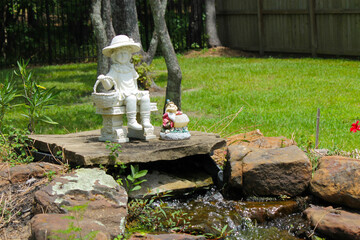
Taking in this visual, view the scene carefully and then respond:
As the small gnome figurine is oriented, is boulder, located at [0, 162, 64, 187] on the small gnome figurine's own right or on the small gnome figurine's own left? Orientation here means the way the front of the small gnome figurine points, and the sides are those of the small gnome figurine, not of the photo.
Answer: on the small gnome figurine's own right

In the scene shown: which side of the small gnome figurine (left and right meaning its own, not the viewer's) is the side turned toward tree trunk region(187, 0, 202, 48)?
back

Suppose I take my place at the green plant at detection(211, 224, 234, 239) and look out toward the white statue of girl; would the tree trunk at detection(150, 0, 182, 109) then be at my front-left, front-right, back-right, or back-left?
front-right

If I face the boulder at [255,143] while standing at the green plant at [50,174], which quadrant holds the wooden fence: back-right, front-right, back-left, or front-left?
front-left

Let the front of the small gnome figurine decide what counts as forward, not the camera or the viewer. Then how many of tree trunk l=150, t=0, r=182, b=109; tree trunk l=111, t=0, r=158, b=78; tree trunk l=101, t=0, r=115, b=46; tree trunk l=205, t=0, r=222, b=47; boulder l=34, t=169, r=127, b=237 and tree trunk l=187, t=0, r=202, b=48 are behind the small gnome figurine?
5

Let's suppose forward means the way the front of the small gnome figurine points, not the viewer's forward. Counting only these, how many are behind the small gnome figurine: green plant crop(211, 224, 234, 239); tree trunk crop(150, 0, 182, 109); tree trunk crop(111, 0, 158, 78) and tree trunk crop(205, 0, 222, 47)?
3

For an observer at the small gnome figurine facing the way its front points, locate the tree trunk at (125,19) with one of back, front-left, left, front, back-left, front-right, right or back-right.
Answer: back

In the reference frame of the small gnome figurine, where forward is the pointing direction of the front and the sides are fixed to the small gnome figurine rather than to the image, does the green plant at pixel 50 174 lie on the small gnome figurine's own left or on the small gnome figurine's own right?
on the small gnome figurine's own right

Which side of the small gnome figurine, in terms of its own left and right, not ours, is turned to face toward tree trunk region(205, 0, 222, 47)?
back

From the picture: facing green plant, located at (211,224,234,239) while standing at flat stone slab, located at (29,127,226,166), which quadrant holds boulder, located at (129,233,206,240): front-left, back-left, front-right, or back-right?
front-right

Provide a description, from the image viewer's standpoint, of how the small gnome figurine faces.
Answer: facing the viewer

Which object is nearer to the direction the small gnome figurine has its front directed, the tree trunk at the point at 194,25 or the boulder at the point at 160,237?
the boulder

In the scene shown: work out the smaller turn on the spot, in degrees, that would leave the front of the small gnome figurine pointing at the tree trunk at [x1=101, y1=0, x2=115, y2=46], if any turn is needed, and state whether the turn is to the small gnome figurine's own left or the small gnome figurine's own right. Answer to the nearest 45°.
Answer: approximately 180°
